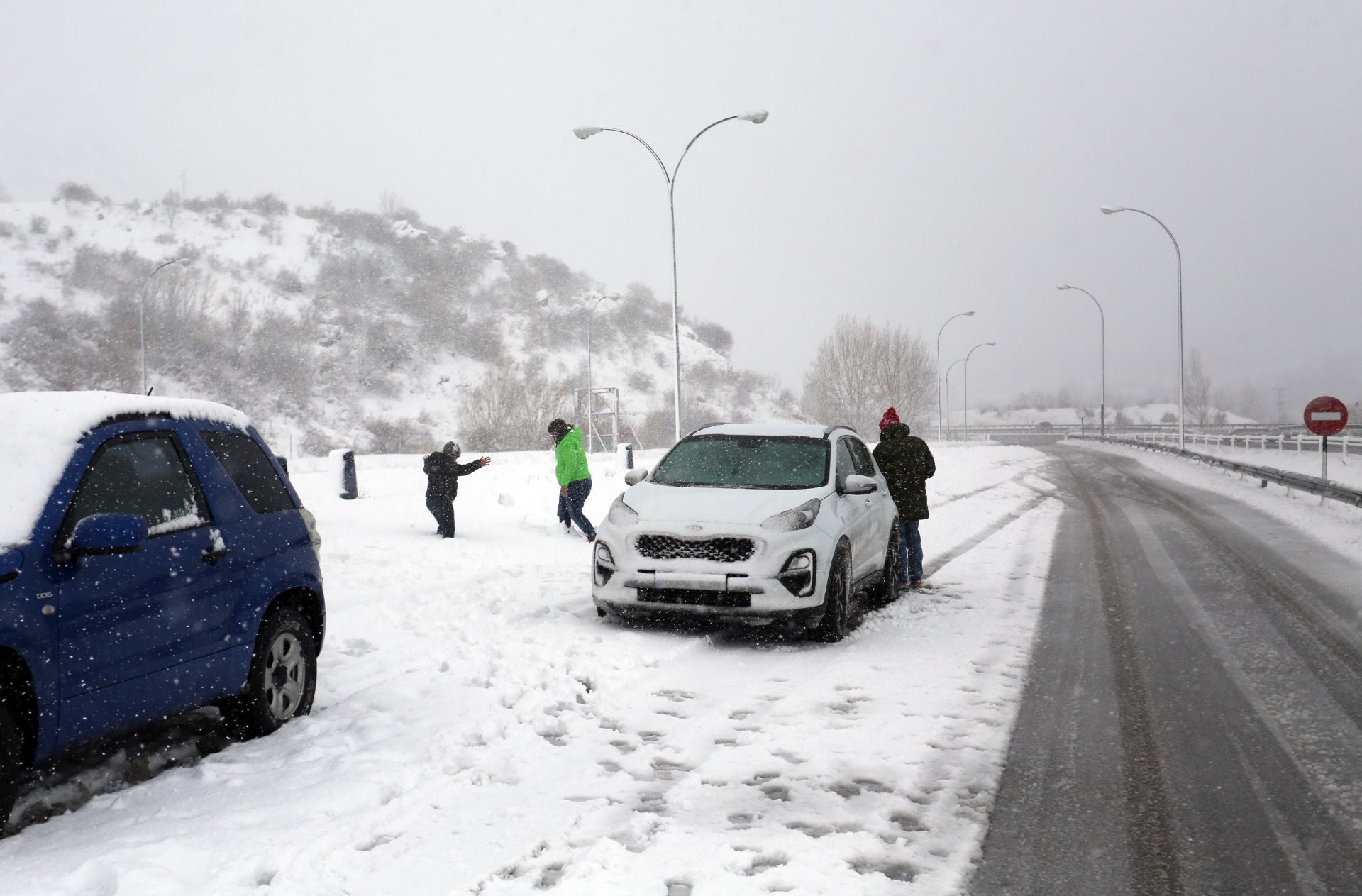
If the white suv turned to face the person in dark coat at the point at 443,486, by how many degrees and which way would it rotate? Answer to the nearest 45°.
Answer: approximately 90° to its right

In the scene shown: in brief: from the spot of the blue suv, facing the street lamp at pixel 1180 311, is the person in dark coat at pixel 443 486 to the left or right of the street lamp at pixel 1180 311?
left

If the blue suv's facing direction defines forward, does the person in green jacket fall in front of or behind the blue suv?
behind

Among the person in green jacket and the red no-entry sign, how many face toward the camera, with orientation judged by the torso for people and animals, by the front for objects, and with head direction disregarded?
1

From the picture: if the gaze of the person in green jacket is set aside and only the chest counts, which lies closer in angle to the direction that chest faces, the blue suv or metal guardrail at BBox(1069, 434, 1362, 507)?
the blue suv

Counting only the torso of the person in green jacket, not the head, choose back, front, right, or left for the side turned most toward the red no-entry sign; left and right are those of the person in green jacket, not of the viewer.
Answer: back

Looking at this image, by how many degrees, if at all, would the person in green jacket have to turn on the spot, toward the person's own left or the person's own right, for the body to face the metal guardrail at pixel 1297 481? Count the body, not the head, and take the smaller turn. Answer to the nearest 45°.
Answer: approximately 180°

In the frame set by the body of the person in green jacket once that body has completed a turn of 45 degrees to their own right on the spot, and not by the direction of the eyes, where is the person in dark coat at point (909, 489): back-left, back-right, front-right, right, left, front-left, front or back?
back

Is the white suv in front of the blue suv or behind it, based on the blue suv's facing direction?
behind

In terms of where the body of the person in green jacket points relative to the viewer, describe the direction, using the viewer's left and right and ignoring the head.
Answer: facing to the left of the viewer
